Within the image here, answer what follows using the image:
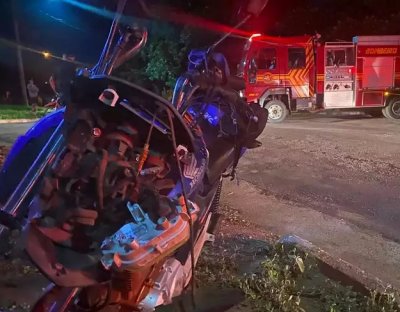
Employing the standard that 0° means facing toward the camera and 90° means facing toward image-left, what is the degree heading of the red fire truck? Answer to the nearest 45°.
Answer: approximately 90°
